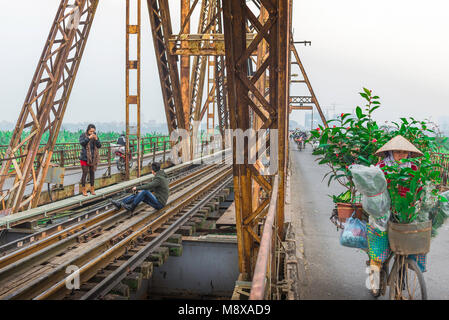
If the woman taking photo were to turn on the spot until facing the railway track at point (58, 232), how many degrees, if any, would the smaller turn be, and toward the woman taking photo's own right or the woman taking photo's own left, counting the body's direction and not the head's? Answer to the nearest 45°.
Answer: approximately 45° to the woman taking photo's own right

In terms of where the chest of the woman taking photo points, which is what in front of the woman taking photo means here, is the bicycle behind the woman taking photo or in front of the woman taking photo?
in front

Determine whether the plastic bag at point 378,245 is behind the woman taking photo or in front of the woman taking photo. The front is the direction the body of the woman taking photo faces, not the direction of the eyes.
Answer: in front

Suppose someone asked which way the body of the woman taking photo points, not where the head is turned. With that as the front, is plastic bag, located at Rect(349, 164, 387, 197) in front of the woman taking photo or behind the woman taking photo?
in front

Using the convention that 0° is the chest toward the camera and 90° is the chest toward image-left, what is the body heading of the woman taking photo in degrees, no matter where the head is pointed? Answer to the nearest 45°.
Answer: approximately 315°
